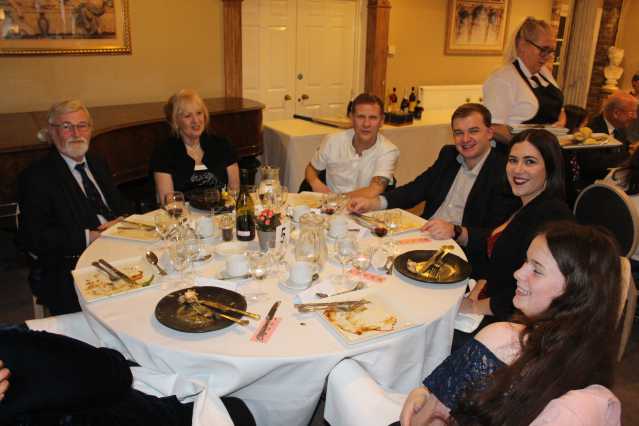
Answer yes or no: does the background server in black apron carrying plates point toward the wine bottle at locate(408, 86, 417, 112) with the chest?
no

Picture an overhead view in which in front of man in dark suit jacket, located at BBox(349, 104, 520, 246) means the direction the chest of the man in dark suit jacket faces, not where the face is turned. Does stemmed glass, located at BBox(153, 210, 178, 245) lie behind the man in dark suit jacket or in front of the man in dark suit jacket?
in front

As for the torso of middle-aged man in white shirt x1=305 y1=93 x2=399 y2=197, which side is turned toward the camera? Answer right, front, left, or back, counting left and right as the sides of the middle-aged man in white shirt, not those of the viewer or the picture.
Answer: front

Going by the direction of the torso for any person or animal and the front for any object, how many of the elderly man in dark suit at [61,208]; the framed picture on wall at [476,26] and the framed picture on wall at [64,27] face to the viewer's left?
0

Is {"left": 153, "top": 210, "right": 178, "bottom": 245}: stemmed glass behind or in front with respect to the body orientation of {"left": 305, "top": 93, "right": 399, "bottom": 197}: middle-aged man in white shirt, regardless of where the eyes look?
in front

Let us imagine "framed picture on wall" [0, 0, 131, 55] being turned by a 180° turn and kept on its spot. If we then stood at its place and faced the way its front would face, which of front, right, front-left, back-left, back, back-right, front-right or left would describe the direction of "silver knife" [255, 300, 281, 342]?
back

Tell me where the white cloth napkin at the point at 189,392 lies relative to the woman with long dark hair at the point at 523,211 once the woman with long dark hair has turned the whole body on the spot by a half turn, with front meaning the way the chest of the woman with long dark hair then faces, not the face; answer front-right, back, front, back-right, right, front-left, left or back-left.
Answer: back

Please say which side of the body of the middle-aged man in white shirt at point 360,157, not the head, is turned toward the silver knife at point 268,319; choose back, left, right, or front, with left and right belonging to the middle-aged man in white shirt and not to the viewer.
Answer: front

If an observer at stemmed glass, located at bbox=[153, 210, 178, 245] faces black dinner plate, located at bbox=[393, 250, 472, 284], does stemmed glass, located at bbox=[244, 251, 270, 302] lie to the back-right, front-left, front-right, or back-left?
front-right

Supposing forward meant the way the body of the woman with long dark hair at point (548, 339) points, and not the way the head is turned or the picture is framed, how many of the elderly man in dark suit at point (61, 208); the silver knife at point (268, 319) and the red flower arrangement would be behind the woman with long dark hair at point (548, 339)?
0

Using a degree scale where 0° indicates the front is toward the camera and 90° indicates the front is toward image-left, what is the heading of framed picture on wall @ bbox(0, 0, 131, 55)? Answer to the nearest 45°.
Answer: approximately 0°

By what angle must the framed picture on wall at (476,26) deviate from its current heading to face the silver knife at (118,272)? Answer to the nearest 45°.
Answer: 0° — it already faces it

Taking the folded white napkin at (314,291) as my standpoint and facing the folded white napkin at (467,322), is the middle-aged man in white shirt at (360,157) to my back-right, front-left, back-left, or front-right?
front-left

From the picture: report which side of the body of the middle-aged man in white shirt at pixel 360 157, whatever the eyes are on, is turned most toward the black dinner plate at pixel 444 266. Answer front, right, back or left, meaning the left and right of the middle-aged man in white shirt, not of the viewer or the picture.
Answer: front

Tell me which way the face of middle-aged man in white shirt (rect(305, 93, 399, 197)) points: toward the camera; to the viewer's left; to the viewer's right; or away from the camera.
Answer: toward the camera
